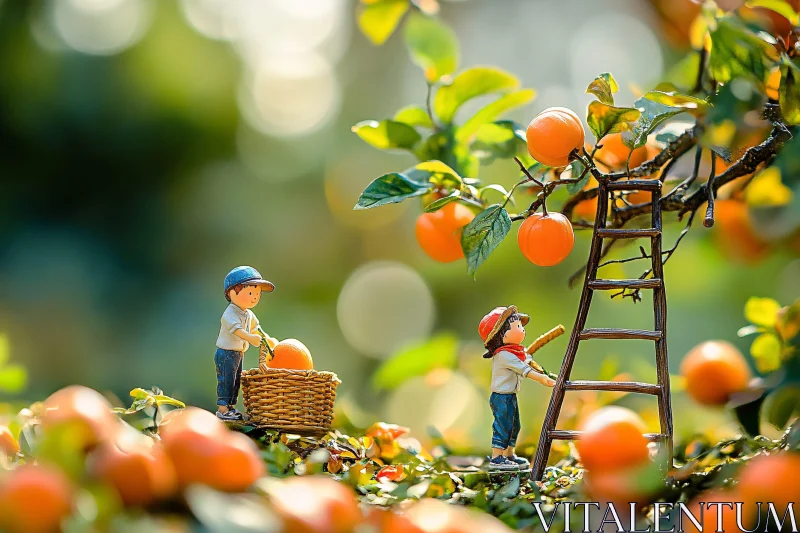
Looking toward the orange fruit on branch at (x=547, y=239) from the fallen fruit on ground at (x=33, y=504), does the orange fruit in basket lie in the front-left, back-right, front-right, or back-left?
front-left

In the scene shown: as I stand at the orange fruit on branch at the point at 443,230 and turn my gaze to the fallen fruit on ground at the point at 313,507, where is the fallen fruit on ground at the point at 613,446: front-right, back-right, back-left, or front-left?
front-left

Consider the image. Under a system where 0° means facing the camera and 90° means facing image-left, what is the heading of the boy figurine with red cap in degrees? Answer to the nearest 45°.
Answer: approximately 270°
